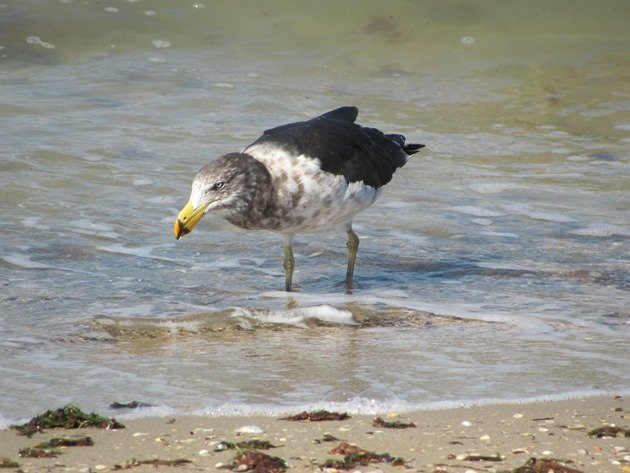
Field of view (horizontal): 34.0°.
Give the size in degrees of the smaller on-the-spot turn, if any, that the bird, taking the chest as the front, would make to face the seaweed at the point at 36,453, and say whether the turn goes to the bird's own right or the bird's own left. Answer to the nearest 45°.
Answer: approximately 45° to the bird's own left

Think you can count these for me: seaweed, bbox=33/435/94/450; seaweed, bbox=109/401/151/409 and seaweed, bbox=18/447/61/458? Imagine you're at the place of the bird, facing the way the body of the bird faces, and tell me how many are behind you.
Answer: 0

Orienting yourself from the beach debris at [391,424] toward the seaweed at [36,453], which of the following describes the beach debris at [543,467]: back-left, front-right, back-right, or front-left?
back-left

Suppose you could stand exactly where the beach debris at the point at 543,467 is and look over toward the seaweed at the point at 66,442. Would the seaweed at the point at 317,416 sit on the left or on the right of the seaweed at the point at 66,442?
right

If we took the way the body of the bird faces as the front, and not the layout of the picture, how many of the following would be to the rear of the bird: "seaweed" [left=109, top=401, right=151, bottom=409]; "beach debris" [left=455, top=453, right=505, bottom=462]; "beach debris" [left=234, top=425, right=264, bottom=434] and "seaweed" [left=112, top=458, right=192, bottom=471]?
0

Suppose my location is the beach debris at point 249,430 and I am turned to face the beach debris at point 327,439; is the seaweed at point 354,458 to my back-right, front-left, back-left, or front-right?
front-right

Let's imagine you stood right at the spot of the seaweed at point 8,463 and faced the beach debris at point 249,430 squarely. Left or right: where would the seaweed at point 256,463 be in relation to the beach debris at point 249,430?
right

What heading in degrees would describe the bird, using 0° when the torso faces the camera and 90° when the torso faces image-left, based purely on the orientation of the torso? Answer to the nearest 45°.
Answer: approximately 45°

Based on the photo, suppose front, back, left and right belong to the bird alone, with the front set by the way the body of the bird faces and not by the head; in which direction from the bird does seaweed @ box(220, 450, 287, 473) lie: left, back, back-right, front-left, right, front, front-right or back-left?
front-left

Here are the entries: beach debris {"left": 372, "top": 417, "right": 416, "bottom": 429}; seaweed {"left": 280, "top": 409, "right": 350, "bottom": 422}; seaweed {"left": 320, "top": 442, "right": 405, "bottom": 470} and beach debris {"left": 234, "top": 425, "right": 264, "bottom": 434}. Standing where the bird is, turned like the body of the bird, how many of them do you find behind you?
0

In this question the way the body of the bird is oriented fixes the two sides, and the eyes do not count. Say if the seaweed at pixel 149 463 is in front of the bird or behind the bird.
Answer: in front

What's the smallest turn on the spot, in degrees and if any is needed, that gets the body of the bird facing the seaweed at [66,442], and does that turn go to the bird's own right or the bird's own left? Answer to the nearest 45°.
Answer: approximately 45° to the bird's own left

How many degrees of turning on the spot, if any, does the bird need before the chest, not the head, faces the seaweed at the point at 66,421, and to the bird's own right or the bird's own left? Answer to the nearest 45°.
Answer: approximately 45° to the bird's own left

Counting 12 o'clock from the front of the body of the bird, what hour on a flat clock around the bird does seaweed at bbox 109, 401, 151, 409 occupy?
The seaweed is roughly at 11 o'clock from the bird.

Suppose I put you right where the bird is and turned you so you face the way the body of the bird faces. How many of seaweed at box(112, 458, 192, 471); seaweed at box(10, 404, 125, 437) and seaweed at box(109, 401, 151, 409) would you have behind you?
0

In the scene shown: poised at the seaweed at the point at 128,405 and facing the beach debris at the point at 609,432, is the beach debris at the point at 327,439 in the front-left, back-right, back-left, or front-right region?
front-right

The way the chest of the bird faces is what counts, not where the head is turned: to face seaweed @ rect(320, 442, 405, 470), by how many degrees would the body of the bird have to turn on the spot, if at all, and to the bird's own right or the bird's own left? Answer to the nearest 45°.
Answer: approximately 45° to the bird's own left

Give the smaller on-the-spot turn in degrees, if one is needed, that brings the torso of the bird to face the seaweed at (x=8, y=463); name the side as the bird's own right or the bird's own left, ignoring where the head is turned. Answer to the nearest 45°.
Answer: approximately 45° to the bird's own left

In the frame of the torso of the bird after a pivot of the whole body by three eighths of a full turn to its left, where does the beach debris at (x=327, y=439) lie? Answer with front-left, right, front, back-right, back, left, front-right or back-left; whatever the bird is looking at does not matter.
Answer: right

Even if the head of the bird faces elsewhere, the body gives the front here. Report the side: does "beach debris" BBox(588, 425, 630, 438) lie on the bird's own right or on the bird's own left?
on the bird's own left

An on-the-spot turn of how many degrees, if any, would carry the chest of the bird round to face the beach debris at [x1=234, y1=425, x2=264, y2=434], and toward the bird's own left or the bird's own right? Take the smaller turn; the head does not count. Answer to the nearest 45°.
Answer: approximately 45° to the bird's own left

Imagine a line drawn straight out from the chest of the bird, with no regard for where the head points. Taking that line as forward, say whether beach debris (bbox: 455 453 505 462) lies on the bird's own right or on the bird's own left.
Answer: on the bird's own left
